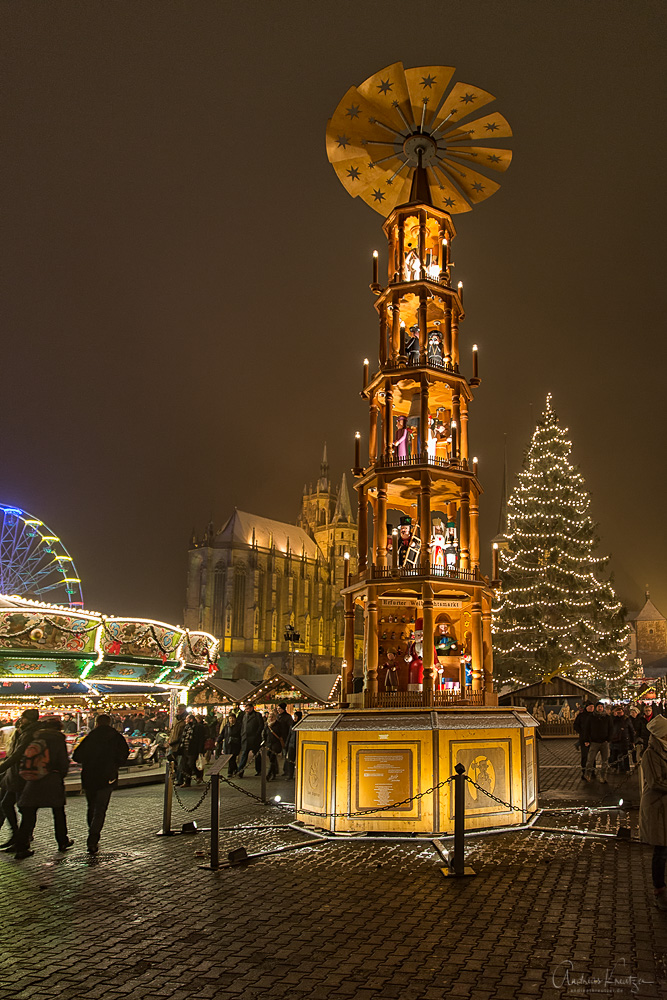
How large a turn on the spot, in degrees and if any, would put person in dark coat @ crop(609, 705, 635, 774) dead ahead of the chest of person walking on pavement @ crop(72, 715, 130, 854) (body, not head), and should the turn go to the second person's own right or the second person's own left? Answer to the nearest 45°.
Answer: approximately 45° to the second person's own right

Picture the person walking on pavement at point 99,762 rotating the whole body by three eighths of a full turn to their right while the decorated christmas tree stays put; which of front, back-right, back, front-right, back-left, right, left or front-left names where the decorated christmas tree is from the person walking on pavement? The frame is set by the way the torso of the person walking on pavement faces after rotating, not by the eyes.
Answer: left

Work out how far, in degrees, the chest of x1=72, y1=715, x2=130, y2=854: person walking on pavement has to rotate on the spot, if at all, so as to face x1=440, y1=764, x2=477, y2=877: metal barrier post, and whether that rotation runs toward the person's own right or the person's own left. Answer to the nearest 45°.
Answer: approximately 135° to the person's own right

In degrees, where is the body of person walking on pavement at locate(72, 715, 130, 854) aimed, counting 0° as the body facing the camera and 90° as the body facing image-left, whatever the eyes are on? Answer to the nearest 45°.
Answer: approximately 180°

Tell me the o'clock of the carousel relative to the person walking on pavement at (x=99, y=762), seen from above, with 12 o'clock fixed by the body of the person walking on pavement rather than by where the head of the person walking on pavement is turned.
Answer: The carousel is roughly at 12 o'clock from the person walking on pavement.

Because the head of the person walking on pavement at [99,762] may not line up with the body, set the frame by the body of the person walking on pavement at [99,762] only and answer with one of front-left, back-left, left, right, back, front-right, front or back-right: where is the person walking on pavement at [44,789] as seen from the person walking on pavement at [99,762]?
left

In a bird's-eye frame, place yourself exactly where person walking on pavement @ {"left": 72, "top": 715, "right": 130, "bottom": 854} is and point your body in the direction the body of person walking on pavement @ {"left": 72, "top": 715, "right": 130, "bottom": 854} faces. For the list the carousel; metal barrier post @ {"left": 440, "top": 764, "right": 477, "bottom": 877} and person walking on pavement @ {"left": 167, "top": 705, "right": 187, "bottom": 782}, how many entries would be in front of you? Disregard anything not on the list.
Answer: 2

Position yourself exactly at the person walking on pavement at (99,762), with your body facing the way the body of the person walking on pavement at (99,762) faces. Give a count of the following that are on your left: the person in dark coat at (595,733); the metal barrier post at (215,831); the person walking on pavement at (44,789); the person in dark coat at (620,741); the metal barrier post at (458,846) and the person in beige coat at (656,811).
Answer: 1

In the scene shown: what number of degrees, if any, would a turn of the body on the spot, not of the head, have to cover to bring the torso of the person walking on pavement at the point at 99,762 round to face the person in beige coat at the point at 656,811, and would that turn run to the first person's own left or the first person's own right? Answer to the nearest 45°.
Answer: approximately 135° to the first person's own right

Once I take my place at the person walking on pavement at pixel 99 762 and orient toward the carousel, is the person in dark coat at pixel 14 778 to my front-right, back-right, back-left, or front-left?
front-left

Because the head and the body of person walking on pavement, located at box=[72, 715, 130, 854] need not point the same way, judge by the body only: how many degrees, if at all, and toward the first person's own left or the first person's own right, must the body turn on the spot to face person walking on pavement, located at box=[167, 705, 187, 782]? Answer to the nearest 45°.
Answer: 0° — they already face them

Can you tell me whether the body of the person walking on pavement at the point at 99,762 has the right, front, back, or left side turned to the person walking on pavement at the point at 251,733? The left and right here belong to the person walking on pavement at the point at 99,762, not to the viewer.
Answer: front

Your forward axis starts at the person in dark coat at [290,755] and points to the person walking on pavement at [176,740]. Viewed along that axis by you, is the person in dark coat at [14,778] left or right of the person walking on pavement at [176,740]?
left
